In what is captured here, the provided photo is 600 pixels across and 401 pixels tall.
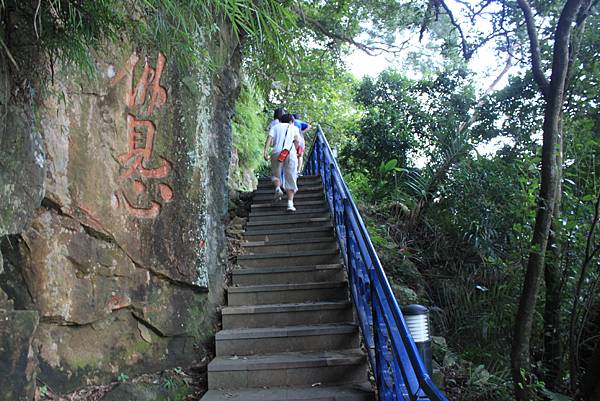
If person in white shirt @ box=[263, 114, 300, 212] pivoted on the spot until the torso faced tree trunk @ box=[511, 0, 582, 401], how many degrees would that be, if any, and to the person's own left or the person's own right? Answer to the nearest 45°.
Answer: approximately 135° to the person's own right

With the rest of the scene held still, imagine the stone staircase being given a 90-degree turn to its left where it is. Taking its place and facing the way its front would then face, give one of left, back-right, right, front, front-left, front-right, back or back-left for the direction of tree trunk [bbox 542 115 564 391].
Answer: front

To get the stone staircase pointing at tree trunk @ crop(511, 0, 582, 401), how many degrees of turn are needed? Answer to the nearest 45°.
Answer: approximately 90° to its left

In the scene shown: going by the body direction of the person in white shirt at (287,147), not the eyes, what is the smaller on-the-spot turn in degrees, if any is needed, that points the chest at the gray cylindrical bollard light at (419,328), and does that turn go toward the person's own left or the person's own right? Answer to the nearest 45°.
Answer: approximately 180°

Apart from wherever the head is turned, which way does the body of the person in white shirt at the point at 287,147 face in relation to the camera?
away from the camera

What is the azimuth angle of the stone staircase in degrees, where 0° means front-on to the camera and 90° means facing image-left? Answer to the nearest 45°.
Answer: approximately 0°
